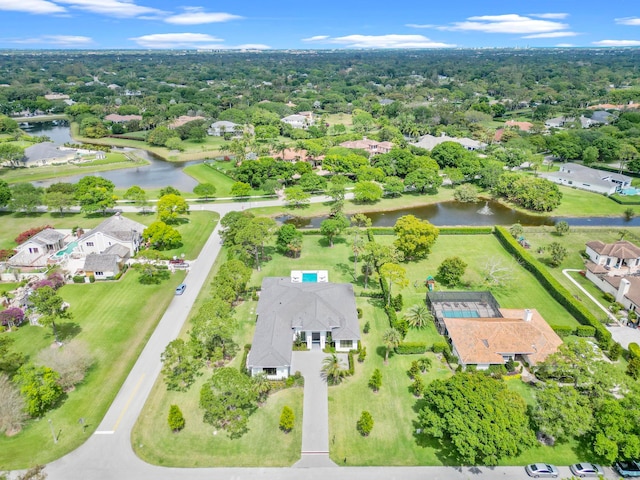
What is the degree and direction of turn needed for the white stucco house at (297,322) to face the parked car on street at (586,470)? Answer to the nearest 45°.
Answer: approximately 45° to its left

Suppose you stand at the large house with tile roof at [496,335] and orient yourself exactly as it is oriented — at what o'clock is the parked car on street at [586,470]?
The parked car on street is roughly at 11 o'clock from the large house with tile roof.

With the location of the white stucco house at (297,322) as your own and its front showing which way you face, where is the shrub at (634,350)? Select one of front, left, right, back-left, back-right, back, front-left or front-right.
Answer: left

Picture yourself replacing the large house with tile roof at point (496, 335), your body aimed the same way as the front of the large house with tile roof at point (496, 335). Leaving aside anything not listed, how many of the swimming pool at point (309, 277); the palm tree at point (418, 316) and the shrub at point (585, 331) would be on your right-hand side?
2

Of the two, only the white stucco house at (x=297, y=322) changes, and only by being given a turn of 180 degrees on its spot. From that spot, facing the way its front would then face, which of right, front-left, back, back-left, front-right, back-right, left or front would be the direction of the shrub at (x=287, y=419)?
back

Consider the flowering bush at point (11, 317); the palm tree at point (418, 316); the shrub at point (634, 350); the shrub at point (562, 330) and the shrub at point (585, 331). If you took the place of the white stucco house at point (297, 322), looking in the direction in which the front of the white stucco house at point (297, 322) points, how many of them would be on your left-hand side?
4

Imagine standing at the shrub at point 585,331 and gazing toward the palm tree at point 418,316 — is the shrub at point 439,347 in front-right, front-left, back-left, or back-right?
front-left

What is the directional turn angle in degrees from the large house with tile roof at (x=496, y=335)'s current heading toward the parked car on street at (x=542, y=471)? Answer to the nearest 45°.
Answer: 0° — it already faces it

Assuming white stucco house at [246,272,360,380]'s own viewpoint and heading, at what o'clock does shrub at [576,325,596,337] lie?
The shrub is roughly at 9 o'clock from the white stucco house.

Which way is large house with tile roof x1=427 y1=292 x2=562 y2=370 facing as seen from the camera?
toward the camera

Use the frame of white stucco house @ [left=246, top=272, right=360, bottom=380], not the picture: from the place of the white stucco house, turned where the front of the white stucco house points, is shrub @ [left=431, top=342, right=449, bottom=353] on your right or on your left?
on your left

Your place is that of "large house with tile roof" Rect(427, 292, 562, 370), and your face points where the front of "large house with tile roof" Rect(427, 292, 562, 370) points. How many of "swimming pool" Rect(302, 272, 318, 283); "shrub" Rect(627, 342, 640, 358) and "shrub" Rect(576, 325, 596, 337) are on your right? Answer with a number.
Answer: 1

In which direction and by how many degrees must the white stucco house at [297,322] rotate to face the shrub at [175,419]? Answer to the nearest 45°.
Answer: approximately 45° to its right

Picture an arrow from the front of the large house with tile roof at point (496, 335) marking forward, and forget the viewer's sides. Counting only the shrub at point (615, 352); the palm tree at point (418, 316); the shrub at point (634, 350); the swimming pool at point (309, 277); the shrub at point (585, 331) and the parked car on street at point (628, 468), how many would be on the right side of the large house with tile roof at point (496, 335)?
2

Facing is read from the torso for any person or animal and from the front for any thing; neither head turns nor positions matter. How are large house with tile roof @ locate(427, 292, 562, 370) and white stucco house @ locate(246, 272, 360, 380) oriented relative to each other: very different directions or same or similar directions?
same or similar directions

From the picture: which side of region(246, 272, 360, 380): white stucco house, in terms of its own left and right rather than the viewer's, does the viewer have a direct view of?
front

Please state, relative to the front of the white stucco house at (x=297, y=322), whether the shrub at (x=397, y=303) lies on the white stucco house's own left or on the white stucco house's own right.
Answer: on the white stucco house's own left

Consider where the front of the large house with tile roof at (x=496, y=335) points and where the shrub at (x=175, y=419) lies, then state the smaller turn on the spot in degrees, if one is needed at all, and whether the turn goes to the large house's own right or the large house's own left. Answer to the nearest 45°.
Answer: approximately 45° to the large house's own right
